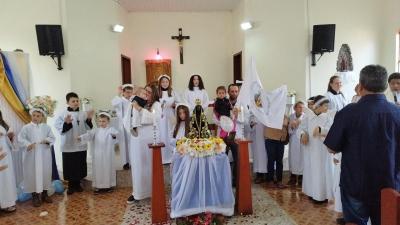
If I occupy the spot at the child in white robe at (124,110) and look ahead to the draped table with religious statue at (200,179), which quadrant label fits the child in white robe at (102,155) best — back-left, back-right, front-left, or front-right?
front-right

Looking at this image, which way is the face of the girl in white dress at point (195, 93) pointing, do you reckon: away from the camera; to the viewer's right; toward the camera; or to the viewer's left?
toward the camera

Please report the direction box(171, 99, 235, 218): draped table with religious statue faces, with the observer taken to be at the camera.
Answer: facing the viewer

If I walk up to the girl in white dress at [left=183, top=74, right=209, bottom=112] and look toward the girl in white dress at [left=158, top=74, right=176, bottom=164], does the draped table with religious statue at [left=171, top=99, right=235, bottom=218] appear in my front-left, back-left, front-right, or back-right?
front-left

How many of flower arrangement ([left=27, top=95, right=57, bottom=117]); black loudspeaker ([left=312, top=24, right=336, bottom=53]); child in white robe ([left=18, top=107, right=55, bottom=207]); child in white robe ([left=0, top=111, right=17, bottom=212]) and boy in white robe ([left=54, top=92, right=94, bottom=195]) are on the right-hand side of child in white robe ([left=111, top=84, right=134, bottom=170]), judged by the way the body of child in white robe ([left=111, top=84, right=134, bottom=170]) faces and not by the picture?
4

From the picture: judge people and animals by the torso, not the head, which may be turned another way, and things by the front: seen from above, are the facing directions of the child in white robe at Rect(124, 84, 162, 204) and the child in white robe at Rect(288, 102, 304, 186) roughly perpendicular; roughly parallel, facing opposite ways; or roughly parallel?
roughly parallel

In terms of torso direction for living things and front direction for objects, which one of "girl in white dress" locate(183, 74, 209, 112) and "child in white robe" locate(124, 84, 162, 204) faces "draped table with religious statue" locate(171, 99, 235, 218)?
the girl in white dress

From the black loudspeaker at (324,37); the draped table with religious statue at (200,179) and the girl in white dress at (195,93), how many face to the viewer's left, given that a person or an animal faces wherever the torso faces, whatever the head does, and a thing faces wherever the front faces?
0

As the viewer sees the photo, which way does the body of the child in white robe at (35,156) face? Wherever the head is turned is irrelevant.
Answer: toward the camera

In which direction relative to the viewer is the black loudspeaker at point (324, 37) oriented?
toward the camera

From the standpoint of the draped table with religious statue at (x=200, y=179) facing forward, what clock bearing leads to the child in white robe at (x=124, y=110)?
The child in white robe is roughly at 5 o'clock from the draped table with religious statue.

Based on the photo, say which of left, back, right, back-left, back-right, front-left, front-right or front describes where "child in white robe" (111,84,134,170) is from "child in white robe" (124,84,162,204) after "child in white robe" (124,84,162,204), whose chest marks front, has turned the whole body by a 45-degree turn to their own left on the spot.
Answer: back-right

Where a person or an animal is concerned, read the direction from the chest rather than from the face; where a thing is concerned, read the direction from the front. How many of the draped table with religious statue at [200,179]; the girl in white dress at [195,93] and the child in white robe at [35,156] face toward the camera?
3

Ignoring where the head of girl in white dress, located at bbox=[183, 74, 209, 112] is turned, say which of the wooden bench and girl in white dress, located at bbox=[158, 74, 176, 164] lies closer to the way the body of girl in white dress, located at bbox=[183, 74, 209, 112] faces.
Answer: the wooden bench
